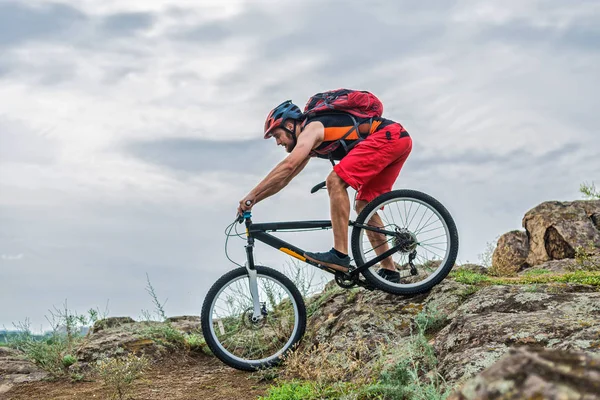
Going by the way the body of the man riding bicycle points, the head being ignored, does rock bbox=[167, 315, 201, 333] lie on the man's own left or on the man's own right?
on the man's own right

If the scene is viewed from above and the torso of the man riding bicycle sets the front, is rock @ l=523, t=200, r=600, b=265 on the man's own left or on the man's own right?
on the man's own right

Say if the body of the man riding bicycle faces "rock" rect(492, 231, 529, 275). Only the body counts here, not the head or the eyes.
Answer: no

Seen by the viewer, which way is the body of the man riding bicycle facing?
to the viewer's left

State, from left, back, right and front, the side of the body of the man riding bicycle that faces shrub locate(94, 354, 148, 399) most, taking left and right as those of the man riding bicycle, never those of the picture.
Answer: front

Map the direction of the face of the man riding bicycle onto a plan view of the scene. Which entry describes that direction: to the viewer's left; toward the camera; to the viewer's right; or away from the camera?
to the viewer's left

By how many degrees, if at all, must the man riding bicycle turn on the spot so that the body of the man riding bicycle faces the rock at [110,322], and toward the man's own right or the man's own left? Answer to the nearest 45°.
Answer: approximately 45° to the man's own right

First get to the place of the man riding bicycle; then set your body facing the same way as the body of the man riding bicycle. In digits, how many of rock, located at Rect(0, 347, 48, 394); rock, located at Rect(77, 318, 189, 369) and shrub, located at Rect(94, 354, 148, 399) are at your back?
0

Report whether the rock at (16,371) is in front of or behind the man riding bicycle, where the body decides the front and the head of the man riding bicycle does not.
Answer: in front

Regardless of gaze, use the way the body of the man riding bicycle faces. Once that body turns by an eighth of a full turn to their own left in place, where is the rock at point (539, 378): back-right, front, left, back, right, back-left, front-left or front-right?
front-left
